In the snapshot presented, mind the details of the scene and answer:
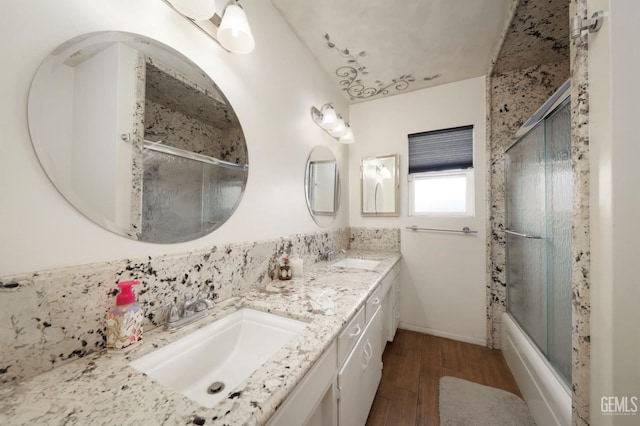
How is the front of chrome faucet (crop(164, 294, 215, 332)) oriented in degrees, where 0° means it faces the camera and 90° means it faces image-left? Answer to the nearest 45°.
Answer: approximately 315°

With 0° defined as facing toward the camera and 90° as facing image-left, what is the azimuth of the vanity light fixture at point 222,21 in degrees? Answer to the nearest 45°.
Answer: approximately 315°

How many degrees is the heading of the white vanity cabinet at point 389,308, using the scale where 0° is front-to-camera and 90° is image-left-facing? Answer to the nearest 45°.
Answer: approximately 270°

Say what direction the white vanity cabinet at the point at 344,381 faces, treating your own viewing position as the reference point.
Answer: facing to the right of the viewer
